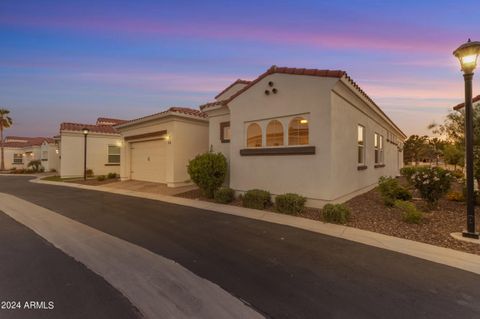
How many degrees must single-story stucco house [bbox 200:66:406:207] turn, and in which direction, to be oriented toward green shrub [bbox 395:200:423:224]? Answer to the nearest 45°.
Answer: approximately 90° to its left

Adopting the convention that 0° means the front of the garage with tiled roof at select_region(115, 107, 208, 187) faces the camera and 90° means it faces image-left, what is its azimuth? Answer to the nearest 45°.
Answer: approximately 45°

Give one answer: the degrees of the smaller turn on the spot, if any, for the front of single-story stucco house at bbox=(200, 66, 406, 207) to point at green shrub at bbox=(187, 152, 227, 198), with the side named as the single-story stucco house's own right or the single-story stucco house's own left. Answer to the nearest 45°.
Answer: approximately 45° to the single-story stucco house's own right

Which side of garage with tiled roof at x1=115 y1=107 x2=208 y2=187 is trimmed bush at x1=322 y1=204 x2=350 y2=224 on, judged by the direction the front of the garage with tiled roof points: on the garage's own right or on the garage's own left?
on the garage's own left

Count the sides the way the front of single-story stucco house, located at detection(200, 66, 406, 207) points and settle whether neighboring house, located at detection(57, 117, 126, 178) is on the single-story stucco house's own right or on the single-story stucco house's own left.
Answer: on the single-story stucco house's own right

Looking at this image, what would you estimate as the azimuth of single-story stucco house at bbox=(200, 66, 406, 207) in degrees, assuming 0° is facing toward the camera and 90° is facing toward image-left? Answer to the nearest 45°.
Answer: approximately 45°

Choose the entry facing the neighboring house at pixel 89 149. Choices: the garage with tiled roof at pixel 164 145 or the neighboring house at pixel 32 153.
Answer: the neighboring house at pixel 32 153
